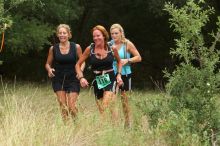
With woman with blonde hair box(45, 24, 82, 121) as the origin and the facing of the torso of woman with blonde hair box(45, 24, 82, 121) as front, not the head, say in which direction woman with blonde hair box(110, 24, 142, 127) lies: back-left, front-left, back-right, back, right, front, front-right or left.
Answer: left

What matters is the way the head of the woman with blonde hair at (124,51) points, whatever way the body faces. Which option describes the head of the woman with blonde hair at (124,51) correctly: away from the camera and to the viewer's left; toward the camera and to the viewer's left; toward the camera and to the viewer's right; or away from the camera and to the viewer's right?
toward the camera and to the viewer's left

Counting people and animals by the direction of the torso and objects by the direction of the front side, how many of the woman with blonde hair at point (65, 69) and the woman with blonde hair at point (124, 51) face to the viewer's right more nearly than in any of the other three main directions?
0

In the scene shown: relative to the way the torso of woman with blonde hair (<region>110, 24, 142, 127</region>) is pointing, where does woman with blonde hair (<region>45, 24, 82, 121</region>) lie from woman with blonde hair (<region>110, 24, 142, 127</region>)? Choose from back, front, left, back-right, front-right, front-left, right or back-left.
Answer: front-right

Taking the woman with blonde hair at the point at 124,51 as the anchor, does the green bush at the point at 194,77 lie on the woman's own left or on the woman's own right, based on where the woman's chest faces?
on the woman's own left

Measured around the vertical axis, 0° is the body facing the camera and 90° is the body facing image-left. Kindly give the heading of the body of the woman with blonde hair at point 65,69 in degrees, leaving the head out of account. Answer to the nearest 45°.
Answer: approximately 0°

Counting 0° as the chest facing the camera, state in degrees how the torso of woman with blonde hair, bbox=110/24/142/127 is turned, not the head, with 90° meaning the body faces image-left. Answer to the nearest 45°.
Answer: approximately 45°

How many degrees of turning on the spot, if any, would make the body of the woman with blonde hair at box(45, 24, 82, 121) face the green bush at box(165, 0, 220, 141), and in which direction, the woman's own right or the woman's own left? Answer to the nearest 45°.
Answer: approximately 45° to the woman's own left
